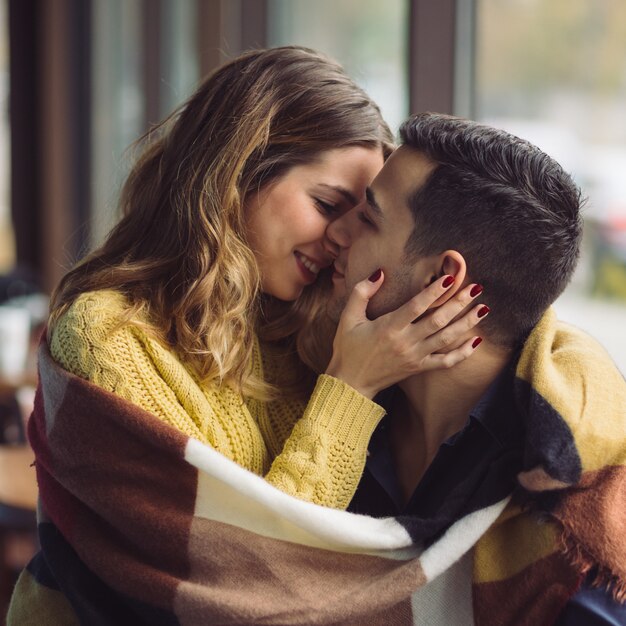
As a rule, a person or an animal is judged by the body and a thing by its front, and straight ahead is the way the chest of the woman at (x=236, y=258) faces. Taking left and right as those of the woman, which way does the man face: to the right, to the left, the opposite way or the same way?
the opposite way

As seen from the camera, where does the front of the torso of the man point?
to the viewer's left

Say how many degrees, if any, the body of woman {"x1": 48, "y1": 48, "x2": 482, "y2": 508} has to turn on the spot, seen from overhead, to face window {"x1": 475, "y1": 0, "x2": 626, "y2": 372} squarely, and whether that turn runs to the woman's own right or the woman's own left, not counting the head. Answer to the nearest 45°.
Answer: approximately 45° to the woman's own left

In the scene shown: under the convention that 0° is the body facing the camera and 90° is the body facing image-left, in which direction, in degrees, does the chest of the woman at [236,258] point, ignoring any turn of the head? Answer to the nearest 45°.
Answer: approximately 270°

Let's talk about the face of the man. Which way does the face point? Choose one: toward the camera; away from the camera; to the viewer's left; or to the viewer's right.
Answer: to the viewer's left

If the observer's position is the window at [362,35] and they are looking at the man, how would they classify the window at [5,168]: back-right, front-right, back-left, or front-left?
back-right

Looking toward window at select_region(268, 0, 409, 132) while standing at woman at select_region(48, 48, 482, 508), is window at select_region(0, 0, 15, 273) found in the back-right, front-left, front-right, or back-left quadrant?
front-left

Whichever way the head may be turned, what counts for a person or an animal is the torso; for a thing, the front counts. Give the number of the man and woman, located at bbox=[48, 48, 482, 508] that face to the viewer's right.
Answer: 1
